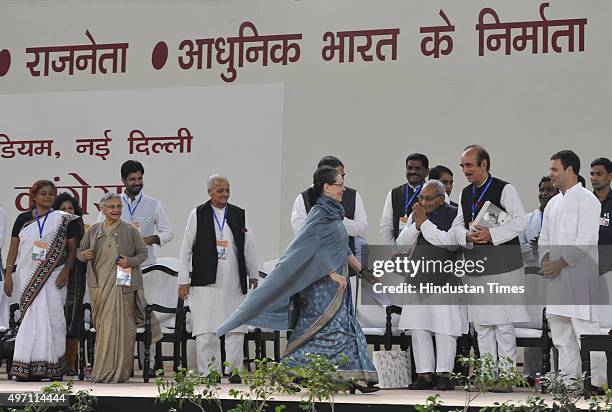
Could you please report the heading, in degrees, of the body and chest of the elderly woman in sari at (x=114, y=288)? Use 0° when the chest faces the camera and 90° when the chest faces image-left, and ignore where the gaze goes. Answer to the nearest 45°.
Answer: approximately 0°

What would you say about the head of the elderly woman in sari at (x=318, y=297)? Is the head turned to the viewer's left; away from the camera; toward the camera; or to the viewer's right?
to the viewer's right

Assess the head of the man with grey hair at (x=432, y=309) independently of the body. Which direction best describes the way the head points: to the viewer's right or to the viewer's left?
to the viewer's left

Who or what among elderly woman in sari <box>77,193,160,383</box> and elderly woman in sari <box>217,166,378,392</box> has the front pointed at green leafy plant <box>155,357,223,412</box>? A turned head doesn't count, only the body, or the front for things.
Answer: elderly woman in sari <box>77,193,160,383</box>

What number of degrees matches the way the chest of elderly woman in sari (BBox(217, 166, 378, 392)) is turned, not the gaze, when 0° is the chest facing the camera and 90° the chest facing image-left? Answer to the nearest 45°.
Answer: approximately 270°

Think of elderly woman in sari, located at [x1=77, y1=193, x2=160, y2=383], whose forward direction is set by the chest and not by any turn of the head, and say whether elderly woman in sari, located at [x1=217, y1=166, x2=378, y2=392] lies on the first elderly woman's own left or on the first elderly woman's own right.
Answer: on the first elderly woman's own left

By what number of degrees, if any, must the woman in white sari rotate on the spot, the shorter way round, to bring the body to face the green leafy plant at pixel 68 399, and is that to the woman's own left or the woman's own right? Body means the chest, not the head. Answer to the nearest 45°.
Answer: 0° — they already face it

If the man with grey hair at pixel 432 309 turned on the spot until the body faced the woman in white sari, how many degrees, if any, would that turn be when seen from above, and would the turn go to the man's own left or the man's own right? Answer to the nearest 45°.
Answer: approximately 45° to the man's own right

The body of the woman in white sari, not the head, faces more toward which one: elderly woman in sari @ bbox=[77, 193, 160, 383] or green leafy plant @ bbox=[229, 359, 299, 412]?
the green leafy plant
